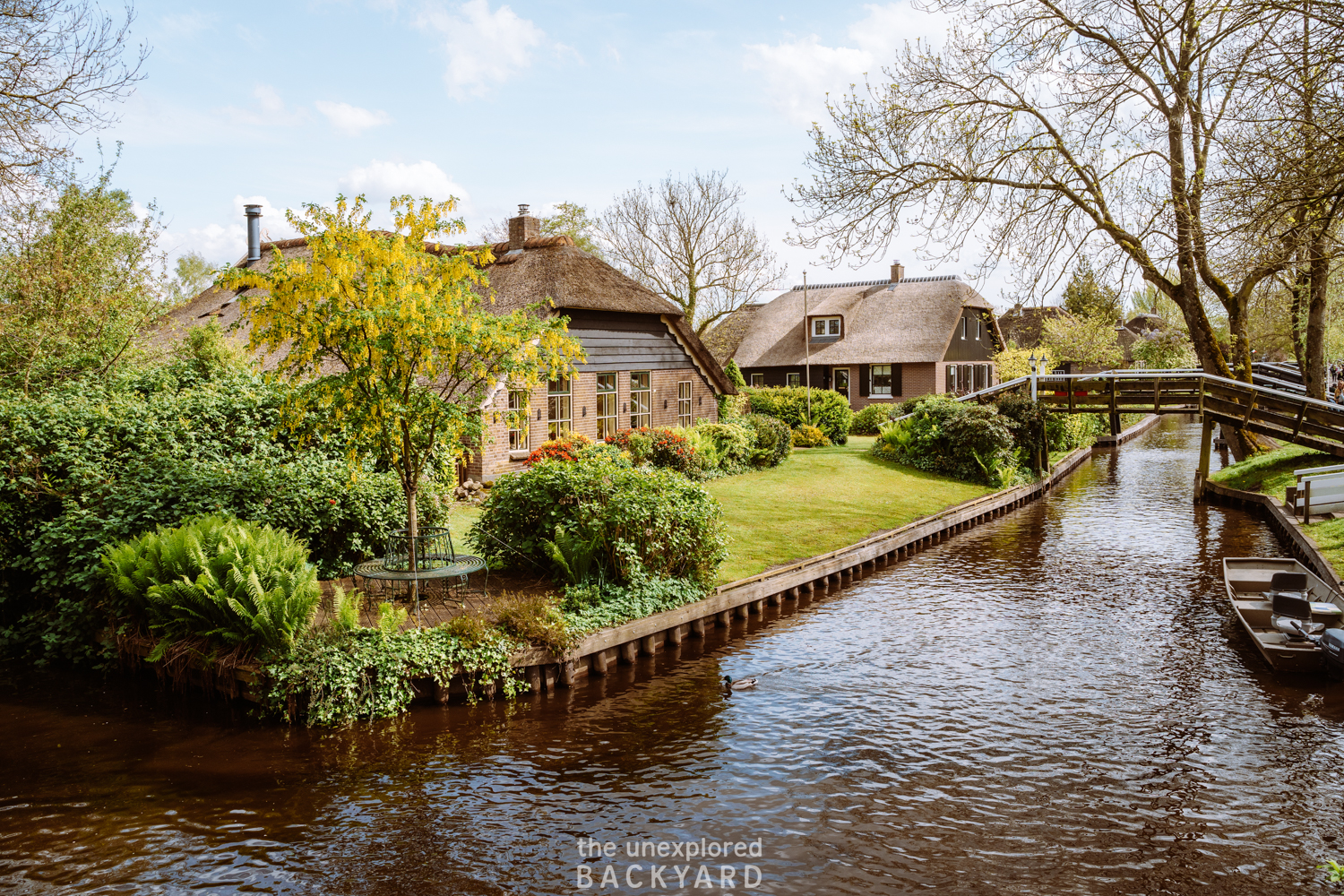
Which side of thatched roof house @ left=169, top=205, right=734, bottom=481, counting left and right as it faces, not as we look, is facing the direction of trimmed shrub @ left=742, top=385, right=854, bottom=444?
left

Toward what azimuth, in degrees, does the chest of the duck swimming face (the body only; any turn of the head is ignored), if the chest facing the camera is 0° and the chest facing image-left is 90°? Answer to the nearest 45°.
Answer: approximately 90°

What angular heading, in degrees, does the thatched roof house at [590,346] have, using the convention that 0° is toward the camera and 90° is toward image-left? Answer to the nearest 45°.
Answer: approximately 315°

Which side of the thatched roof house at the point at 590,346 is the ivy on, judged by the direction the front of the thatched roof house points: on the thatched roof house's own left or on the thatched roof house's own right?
on the thatched roof house's own right

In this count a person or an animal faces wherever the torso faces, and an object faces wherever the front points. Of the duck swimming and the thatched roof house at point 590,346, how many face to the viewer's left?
1

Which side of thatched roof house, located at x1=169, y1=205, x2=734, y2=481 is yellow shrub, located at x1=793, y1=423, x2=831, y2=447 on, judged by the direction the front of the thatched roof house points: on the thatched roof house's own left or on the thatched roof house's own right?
on the thatched roof house's own left

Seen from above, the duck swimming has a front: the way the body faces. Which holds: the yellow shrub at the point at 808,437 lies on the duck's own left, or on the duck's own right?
on the duck's own right

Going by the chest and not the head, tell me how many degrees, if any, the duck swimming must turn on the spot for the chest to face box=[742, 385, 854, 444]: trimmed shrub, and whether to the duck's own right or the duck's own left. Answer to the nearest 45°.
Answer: approximately 90° to the duck's own right

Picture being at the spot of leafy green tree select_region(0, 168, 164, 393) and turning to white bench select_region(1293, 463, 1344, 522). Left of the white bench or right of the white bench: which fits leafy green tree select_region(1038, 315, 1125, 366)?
left

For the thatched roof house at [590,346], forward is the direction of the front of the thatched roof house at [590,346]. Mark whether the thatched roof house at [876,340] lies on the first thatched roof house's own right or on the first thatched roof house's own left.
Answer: on the first thatched roof house's own left
